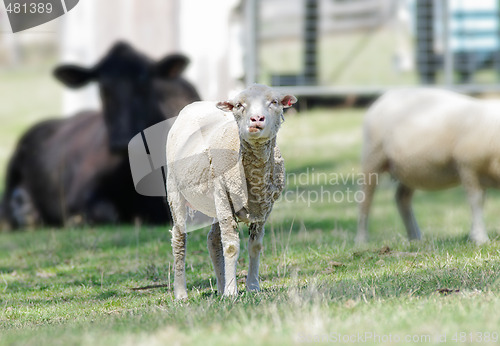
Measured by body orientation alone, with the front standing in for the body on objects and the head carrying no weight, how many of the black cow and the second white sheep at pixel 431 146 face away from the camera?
0

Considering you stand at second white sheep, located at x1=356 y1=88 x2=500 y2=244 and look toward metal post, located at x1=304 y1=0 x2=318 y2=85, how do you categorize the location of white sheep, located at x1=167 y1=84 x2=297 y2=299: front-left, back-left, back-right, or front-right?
back-left

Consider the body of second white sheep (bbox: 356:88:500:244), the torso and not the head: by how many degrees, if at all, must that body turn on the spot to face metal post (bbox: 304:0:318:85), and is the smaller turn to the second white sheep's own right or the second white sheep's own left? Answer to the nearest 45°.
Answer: approximately 90° to the second white sheep's own left

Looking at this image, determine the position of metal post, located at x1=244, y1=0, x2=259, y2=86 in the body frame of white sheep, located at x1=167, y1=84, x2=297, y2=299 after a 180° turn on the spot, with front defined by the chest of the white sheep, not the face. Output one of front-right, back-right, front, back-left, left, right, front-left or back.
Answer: front-right

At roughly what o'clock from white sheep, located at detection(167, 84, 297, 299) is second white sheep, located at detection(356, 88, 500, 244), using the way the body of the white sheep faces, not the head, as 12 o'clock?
The second white sheep is roughly at 9 o'clock from the white sheep.

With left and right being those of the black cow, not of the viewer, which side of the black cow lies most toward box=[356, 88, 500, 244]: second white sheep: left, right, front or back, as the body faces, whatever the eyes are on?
front

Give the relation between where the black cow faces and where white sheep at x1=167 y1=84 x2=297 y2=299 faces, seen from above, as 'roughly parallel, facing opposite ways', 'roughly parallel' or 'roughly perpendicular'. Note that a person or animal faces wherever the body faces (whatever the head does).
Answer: roughly parallel

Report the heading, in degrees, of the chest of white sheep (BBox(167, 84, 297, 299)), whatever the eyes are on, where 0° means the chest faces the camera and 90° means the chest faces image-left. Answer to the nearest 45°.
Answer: approximately 315°

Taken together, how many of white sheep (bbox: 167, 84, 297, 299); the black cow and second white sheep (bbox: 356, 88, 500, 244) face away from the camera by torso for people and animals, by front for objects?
0

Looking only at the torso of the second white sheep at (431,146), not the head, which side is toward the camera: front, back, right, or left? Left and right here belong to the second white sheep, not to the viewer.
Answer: right

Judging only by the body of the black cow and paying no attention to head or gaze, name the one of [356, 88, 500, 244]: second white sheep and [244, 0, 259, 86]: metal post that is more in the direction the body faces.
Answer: the second white sheep

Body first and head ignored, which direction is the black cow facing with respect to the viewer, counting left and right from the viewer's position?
facing the viewer and to the right of the viewer

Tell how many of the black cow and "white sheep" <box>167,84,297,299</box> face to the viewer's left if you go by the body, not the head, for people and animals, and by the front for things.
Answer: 0
